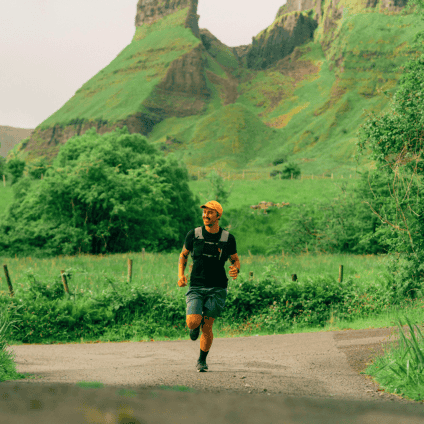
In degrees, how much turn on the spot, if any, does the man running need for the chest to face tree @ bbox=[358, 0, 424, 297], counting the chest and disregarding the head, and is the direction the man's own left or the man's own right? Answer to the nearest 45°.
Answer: approximately 135° to the man's own left

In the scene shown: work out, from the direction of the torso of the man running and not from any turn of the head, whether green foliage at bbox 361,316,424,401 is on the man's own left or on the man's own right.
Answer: on the man's own left

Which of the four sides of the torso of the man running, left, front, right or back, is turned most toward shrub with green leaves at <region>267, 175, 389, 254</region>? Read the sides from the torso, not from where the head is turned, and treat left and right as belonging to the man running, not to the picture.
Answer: back

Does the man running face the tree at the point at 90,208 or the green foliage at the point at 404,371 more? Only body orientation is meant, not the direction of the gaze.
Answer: the green foliage

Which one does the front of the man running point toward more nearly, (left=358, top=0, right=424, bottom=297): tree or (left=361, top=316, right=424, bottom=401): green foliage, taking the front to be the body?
the green foliage

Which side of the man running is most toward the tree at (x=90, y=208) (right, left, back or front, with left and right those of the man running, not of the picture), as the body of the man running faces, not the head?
back

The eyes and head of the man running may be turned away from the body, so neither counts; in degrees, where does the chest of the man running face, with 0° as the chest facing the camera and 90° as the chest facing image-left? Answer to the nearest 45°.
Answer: approximately 0°

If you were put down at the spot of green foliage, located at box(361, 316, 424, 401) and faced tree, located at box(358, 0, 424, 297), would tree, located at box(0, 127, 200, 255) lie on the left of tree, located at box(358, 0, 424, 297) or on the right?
left
